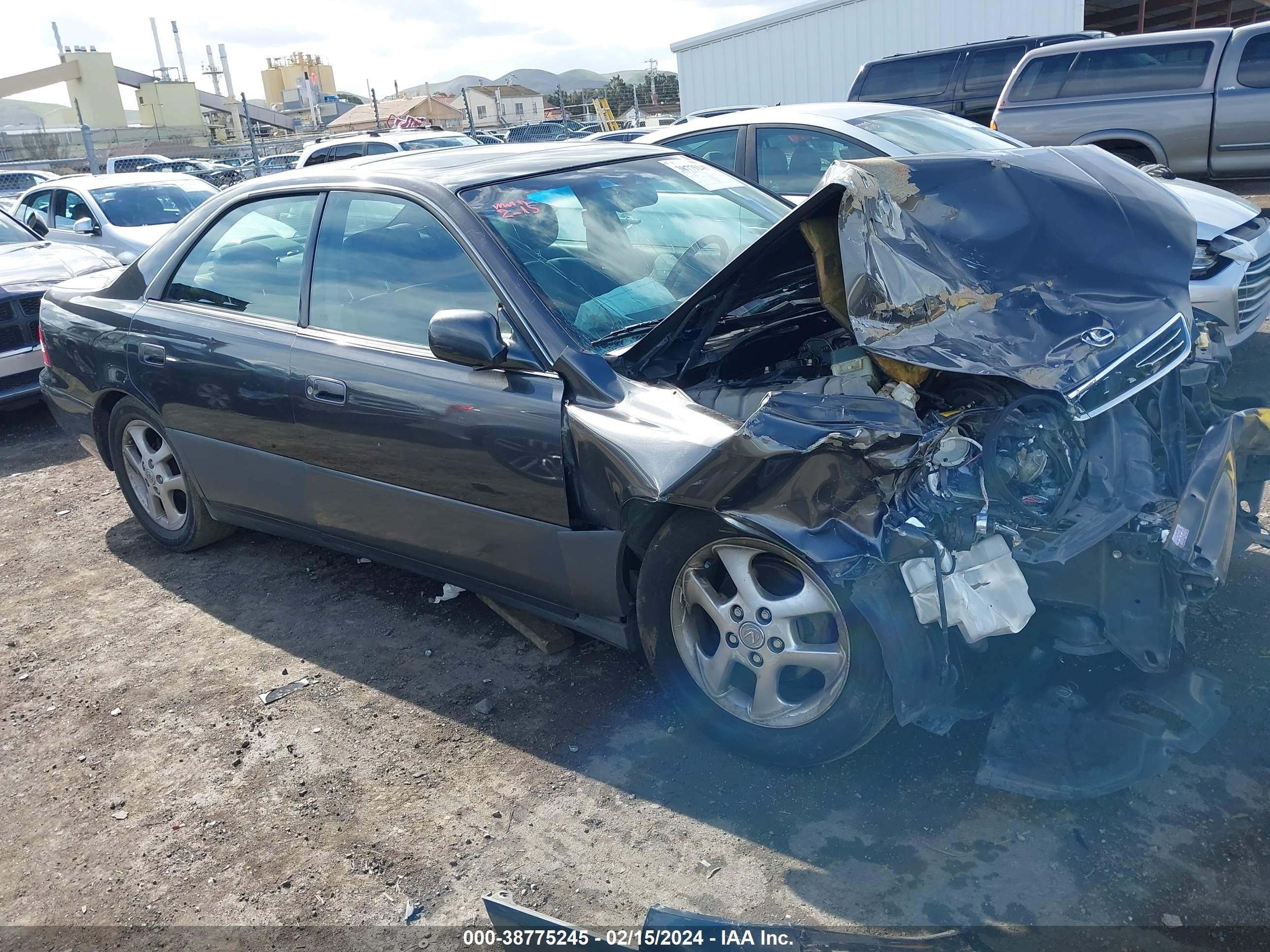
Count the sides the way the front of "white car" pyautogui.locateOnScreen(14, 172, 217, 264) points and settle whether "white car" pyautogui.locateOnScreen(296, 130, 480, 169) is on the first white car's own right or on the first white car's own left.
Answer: on the first white car's own left

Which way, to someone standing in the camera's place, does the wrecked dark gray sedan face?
facing the viewer and to the right of the viewer

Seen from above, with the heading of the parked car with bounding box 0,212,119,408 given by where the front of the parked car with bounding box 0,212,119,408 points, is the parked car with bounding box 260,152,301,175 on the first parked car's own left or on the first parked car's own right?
on the first parked car's own left

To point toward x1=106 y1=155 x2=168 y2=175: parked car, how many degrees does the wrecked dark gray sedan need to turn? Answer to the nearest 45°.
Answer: approximately 180°

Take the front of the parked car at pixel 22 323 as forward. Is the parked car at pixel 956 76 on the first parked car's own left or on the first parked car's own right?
on the first parked car's own left

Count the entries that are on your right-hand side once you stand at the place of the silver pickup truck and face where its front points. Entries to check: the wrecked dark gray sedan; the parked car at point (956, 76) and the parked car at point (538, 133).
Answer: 1

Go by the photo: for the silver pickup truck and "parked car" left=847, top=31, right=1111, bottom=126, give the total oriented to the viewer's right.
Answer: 2

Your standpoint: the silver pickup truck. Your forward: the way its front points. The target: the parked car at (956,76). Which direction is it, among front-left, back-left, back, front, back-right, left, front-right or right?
back-left

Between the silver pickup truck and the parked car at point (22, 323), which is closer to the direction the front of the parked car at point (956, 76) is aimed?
the silver pickup truck

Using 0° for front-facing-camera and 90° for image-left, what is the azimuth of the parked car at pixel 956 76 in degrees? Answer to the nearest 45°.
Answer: approximately 270°

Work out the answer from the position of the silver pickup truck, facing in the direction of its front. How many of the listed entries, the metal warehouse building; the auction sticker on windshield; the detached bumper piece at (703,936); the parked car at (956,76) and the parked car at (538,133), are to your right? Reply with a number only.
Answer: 2
